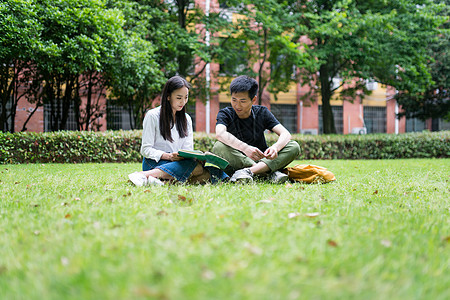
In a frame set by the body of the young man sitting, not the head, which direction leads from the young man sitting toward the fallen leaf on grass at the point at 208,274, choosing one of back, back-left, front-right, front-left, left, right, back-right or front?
front

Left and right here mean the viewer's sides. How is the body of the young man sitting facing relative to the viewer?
facing the viewer

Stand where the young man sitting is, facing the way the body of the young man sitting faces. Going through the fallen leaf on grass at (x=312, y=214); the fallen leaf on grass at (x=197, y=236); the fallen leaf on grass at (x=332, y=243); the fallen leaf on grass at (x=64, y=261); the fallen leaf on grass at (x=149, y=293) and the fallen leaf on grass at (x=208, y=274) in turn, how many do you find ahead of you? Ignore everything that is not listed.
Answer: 6

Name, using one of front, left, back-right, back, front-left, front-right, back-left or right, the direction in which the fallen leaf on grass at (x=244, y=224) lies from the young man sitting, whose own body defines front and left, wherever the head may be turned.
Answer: front

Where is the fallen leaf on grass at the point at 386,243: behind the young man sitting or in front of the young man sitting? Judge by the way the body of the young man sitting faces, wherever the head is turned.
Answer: in front

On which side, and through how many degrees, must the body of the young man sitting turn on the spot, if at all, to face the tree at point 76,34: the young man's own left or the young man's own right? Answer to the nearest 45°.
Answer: approximately 135° to the young man's own right

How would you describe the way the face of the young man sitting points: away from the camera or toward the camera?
toward the camera

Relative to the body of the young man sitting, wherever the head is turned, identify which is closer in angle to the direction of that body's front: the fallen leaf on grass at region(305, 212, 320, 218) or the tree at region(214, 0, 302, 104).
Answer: the fallen leaf on grass

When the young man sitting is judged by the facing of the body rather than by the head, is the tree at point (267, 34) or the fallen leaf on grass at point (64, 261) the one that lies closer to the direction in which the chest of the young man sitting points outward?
the fallen leaf on grass

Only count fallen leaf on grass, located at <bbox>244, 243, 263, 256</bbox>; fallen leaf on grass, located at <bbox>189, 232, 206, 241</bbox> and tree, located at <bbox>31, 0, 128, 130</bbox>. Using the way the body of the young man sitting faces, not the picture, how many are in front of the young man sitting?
2

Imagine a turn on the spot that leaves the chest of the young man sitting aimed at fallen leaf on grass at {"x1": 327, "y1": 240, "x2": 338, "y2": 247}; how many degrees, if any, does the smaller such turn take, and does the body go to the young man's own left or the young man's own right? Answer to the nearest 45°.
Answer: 0° — they already face it

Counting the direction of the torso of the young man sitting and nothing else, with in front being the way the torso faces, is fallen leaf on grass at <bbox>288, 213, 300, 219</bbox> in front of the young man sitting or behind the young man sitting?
in front

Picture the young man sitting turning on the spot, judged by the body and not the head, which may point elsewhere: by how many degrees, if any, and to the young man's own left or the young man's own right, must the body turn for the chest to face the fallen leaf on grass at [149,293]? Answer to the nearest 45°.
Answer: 0° — they already face it

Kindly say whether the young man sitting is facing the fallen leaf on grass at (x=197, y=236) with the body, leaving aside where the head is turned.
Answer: yes
